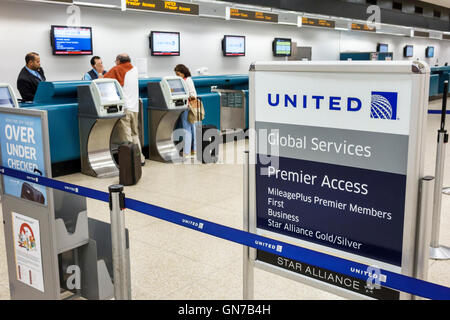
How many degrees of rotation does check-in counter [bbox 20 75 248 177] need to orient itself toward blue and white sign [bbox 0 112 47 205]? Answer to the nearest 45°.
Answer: approximately 45° to its right

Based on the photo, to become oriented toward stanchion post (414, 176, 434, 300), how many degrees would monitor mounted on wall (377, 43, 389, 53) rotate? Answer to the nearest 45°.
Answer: approximately 45° to its right

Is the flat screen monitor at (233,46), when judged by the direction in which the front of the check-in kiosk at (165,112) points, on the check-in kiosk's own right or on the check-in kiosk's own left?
on the check-in kiosk's own left

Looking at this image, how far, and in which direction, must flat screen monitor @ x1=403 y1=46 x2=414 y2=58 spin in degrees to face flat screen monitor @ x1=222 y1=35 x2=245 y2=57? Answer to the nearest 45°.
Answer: approximately 45° to its right

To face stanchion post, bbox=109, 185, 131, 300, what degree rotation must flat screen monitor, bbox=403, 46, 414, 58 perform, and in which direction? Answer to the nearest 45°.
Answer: approximately 45° to its right

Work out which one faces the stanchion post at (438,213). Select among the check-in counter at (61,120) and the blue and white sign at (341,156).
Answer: the check-in counter

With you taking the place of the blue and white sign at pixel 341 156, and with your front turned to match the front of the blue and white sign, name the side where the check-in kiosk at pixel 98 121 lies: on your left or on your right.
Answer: on your right

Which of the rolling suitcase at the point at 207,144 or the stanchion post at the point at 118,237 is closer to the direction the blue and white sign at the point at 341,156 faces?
the stanchion post

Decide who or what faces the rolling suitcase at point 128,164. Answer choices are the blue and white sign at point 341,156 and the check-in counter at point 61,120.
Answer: the check-in counter
